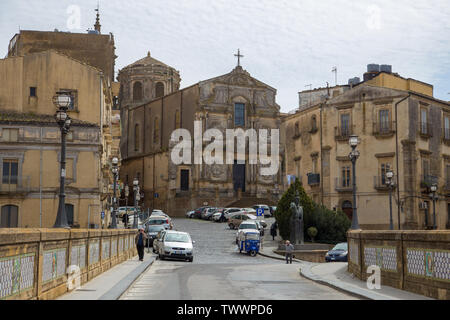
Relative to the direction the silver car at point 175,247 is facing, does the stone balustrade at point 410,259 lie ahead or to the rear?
ahead

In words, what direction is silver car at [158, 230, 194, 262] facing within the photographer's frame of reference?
facing the viewer

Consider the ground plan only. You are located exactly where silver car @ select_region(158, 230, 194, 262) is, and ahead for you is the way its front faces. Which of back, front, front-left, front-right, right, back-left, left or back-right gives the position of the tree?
back-left

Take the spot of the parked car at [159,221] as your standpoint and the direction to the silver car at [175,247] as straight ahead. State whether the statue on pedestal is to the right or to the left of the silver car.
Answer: left

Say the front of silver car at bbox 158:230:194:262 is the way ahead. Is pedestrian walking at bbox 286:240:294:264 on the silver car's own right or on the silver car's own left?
on the silver car's own left

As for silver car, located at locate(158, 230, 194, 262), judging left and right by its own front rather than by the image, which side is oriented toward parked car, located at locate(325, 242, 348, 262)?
left

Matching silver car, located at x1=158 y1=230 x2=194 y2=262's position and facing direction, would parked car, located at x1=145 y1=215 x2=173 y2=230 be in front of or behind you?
behind

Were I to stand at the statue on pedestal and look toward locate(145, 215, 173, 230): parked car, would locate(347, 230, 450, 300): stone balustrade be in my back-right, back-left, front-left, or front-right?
back-left

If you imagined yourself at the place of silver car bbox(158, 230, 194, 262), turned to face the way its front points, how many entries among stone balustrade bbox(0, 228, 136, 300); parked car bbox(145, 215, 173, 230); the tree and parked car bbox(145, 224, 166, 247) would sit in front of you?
1

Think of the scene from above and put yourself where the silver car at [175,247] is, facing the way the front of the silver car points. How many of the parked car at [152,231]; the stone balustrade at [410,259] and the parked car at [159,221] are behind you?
2

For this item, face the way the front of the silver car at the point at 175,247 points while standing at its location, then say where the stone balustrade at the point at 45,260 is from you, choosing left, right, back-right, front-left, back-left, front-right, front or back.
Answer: front

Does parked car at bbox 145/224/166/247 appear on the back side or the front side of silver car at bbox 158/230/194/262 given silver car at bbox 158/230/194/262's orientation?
on the back side

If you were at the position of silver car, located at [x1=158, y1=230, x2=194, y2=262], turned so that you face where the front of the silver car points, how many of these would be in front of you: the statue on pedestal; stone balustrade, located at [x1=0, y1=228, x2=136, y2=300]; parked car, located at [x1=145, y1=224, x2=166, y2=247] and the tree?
1
